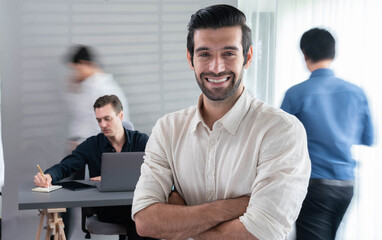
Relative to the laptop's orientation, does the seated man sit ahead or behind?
ahead

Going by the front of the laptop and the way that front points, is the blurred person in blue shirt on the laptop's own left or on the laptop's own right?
on the laptop's own right

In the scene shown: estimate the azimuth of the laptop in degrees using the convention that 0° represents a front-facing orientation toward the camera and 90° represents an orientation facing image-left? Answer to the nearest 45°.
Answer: approximately 180°

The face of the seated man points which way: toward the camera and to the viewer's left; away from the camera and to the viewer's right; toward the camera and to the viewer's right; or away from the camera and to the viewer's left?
toward the camera and to the viewer's left

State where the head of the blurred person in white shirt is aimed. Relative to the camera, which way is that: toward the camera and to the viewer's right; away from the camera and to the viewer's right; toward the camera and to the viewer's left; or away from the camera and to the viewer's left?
toward the camera and to the viewer's left

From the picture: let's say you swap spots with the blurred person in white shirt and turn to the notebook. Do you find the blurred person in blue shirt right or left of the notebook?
left

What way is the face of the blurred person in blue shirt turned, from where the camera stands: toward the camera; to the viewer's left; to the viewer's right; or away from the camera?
away from the camera

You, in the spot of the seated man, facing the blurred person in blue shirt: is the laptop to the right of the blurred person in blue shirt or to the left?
right
